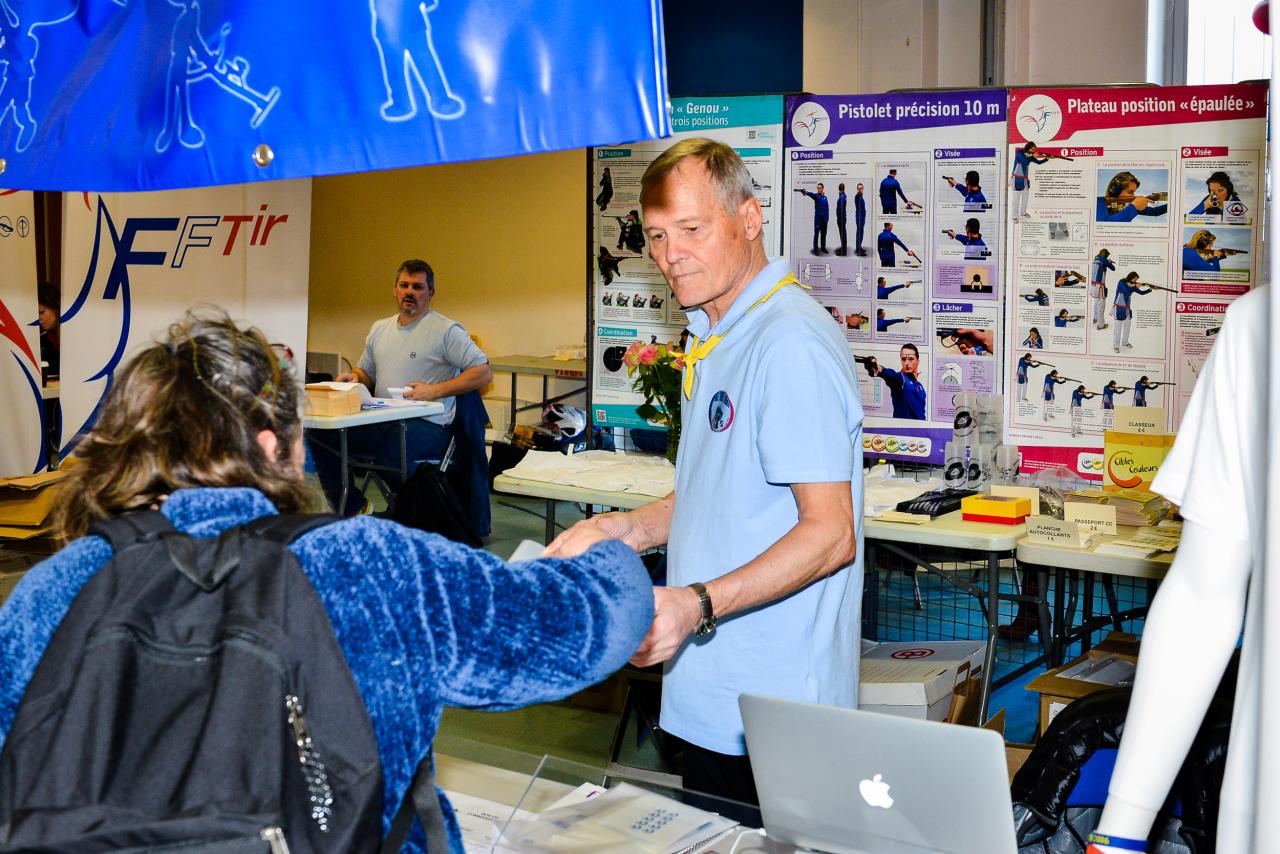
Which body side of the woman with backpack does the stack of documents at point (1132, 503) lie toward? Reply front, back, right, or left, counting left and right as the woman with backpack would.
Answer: front

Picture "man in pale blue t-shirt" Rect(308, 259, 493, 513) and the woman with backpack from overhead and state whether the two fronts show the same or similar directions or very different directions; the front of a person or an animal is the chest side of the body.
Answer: very different directions

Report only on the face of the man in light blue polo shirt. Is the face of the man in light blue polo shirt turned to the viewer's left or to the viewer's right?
to the viewer's left

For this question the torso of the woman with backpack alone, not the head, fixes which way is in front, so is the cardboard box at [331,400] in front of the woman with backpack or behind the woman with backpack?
in front

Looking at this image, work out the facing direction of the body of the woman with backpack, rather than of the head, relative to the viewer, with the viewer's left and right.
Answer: facing away from the viewer and to the right of the viewer

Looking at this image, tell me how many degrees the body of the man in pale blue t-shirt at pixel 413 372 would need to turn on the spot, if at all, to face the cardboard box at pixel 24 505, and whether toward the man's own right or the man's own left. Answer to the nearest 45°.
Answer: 0° — they already face it

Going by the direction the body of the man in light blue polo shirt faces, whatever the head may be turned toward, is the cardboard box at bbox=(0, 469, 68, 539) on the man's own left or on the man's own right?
on the man's own right

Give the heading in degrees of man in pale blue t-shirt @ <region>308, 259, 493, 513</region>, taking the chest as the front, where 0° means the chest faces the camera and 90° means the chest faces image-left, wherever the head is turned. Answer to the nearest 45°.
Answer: approximately 45°

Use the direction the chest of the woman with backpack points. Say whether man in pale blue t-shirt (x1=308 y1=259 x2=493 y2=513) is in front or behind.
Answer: in front

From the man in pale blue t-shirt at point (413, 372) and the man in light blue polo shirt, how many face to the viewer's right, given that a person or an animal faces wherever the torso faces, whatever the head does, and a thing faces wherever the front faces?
0

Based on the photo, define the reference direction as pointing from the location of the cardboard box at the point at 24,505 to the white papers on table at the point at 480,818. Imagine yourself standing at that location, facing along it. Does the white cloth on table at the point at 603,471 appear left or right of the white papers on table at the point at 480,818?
left
